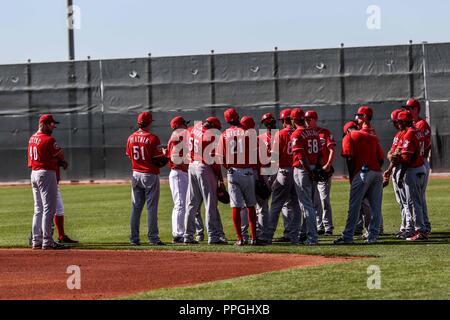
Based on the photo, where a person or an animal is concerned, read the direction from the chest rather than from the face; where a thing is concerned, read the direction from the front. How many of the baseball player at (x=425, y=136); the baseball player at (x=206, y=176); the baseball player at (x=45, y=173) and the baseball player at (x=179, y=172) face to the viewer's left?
1

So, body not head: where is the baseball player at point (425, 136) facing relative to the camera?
to the viewer's left

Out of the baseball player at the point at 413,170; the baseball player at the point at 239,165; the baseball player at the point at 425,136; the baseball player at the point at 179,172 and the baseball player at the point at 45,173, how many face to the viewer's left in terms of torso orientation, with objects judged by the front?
2

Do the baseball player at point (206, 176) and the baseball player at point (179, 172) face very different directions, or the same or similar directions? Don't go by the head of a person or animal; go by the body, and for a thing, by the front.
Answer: same or similar directions

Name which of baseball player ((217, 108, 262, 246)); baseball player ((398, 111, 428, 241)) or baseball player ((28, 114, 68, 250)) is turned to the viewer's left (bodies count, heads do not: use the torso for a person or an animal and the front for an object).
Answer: baseball player ((398, 111, 428, 241))

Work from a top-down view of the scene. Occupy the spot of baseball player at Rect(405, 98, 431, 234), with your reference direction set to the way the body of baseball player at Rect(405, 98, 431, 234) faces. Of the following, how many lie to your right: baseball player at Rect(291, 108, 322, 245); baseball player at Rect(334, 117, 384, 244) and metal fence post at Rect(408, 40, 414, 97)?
1

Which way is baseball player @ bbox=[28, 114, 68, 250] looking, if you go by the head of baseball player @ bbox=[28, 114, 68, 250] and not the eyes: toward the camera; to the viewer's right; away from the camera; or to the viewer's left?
to the viewer's right

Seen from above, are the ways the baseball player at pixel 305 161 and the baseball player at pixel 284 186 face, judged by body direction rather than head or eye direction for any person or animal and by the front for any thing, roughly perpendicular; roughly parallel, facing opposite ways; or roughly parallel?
roughly parallel

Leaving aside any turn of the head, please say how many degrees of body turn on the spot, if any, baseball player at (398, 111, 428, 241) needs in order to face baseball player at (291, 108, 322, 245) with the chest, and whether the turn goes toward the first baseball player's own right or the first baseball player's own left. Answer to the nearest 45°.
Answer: approximately 45° to the first baseball player's own left

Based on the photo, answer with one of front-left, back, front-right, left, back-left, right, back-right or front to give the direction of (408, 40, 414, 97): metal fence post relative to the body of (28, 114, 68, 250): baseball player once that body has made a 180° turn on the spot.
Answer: back

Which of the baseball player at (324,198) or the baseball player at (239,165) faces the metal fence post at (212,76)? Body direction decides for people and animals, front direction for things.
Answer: the baseball player at (239,165)

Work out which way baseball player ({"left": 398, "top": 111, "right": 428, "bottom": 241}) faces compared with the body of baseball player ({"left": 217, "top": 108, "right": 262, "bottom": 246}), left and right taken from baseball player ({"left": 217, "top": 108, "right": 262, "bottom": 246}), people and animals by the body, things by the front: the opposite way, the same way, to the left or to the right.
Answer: to the left

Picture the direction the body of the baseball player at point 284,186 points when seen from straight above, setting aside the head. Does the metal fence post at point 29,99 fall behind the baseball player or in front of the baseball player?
in front

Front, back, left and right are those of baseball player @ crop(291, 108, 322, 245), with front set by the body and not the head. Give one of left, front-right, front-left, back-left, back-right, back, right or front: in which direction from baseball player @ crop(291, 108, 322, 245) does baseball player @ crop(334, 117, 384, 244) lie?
back-right

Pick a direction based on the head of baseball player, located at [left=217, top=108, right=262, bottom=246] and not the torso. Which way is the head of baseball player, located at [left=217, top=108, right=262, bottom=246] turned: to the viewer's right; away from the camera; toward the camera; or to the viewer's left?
away from the camera

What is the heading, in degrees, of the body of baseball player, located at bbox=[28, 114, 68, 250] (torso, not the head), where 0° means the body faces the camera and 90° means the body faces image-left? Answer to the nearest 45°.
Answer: approximately 225°
